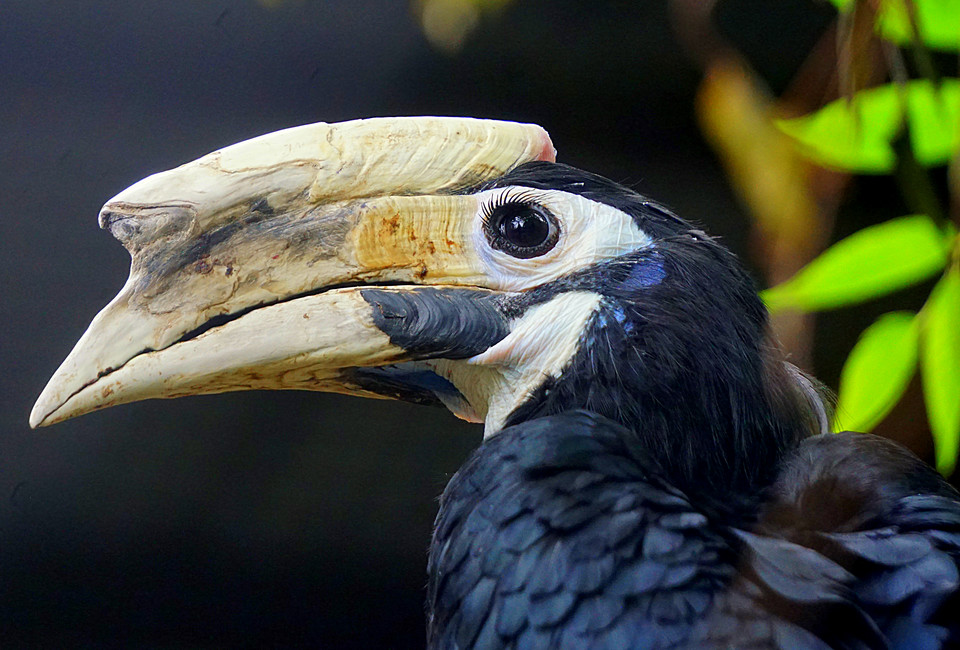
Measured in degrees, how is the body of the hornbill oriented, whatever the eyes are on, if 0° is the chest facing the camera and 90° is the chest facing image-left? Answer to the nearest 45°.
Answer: approximately 90°
